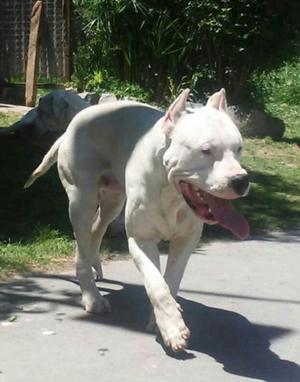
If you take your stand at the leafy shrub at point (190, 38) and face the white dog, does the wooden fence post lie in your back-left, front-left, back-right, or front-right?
front-right

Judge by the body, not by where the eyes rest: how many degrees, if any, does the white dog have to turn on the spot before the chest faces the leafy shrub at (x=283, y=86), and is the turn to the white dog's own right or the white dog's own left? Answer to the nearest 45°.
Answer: approximately 135° to the white dog's own left

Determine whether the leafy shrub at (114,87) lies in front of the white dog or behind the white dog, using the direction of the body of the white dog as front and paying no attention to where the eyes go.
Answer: behind

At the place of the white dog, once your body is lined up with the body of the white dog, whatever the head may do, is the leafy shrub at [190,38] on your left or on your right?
on your left

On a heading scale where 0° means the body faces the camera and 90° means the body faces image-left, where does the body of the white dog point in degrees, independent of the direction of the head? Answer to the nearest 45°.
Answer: approximately 315°

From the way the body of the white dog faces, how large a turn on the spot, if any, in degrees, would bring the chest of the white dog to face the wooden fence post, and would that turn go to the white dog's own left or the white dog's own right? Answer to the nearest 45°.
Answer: approximately 135° to the white dog's own left
